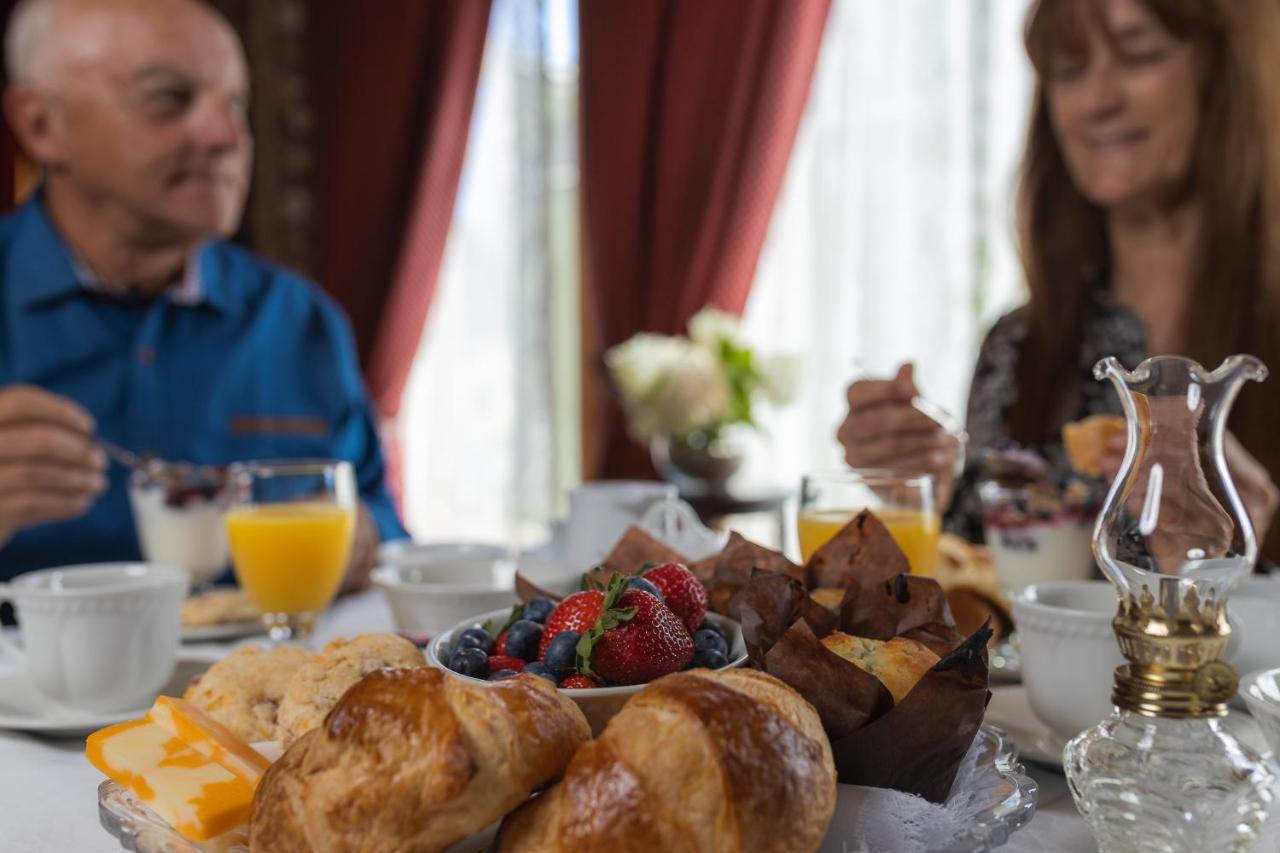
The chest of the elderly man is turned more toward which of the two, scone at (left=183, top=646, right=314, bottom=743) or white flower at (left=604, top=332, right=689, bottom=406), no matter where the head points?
the scone

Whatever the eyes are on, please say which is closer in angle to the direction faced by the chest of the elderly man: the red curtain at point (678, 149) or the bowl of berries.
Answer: the bowl of berries

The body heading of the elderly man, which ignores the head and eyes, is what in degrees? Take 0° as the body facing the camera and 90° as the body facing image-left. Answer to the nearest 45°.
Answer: approximately 0°

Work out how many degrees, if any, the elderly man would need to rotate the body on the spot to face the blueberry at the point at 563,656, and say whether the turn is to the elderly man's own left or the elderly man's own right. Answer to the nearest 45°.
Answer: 0° — they already face it

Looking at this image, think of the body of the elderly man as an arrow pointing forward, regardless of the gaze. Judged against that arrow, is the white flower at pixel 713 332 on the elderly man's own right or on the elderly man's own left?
on the elderly man's own left

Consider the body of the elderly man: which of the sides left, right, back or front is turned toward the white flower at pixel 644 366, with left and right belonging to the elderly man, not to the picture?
left

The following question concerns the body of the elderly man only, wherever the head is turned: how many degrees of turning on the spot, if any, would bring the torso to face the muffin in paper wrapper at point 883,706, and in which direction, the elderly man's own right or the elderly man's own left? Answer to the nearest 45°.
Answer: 0° — they already face it

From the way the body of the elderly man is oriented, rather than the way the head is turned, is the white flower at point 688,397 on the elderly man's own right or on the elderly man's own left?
on the elderly man's own left

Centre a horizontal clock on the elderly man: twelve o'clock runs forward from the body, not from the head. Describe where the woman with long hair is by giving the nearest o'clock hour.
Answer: The woman with long hair is roughly at 10 o'clock from the elderly man.

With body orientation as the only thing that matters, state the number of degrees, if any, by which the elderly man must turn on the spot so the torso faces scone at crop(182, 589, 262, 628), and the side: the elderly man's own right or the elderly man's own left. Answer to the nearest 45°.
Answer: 0° — they already face it
